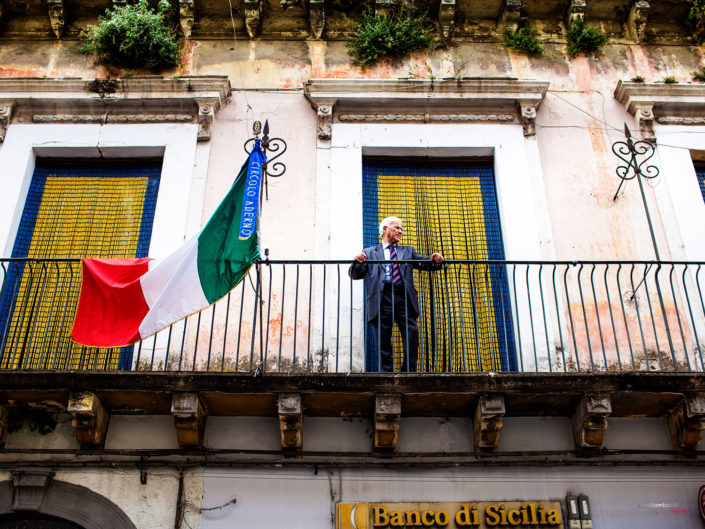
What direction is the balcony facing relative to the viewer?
toward the camera

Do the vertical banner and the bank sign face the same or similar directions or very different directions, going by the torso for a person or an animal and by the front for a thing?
same or similar directions

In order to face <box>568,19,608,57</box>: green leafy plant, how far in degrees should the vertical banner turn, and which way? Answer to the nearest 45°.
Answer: approximately 90° to its left

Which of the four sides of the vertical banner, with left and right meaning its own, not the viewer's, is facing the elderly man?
left

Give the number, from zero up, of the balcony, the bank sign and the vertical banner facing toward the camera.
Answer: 3

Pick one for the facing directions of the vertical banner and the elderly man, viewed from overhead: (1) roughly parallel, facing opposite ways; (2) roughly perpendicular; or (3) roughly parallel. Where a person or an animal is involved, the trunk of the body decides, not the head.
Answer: roughly parallel

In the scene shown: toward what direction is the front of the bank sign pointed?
toward the camera

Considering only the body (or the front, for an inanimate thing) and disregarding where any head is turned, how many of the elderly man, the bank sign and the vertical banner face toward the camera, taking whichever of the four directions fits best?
3
